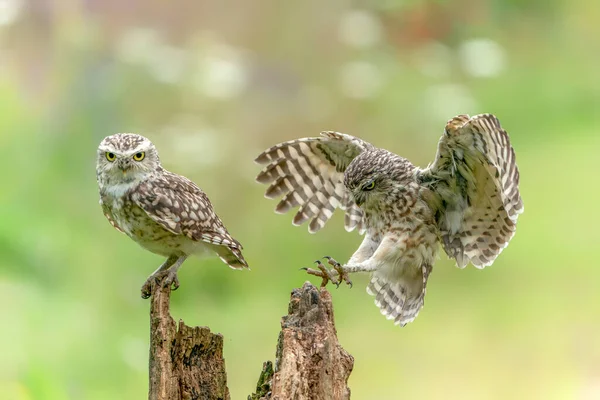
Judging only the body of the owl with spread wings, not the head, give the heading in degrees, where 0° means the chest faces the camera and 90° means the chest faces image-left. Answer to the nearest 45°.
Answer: approximately 45°

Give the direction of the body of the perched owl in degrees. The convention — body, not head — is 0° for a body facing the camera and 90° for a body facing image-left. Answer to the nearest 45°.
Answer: approximately 45°

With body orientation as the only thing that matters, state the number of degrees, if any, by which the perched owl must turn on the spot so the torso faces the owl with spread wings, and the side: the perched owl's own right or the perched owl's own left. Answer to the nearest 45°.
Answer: approximately 135° to the perched owl's own left
